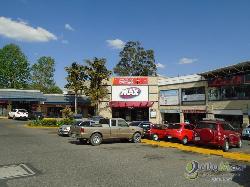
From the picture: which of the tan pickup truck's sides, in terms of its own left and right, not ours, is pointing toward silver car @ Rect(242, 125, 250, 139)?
front

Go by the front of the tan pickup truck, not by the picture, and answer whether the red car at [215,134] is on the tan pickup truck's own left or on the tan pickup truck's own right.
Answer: on the tan pickup truck's own right

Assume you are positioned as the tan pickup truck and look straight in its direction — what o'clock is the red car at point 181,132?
The red car is roughly at 1 o'clock from the tan pickup truck.

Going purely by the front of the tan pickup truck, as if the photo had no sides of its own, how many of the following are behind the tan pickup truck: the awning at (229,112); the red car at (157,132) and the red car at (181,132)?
0

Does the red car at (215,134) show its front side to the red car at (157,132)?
no

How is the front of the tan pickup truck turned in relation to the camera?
facing away from the viewer and to the right of the viewer
